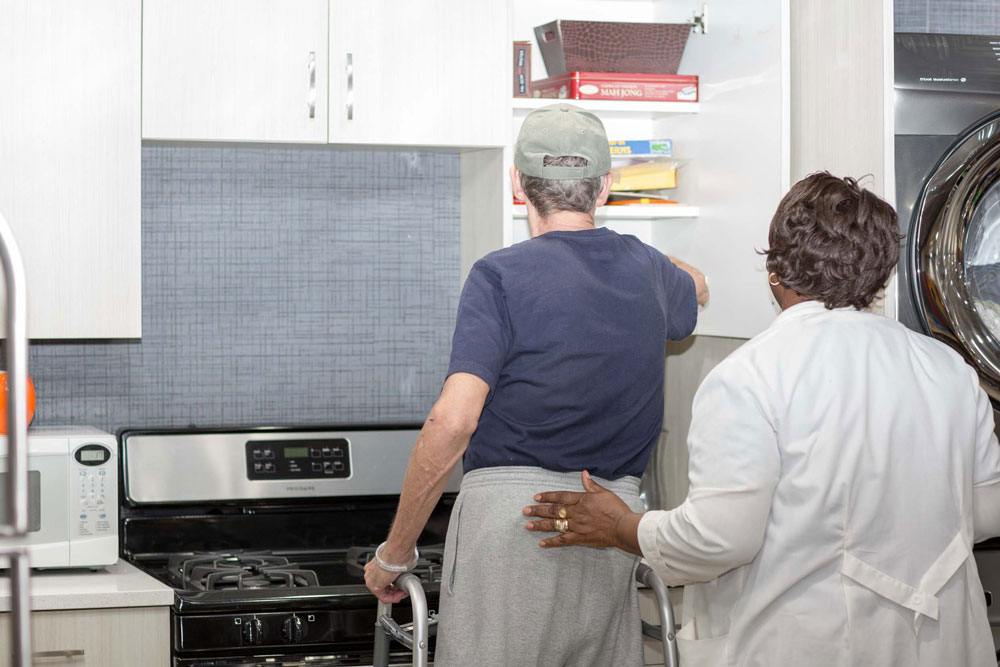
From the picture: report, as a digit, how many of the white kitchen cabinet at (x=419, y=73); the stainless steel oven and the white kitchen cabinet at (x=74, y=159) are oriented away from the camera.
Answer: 0

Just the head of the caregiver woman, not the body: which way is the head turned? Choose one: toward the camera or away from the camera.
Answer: away from the camera

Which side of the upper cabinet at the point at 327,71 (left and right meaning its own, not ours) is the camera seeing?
front

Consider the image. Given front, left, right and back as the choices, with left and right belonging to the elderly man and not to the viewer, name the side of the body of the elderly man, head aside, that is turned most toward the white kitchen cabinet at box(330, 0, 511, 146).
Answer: front

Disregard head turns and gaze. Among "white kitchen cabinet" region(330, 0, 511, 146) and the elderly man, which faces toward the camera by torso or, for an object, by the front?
the white kitchen cabinet

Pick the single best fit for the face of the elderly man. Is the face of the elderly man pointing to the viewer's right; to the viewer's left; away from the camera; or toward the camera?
away from the camera

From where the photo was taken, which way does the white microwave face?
toward the camera

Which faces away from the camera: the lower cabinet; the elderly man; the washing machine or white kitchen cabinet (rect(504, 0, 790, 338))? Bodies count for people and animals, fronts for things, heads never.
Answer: the elderly man

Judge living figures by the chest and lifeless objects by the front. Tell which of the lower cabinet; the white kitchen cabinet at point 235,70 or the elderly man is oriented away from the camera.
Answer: the elderly man

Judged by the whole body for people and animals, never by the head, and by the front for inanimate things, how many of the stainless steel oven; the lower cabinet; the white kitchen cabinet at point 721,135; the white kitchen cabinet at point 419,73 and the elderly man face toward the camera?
4

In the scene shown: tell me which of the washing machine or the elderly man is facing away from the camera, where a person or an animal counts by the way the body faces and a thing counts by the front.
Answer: the elderly man

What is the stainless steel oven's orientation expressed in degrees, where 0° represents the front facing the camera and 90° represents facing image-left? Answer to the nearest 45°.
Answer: approximately 0°
